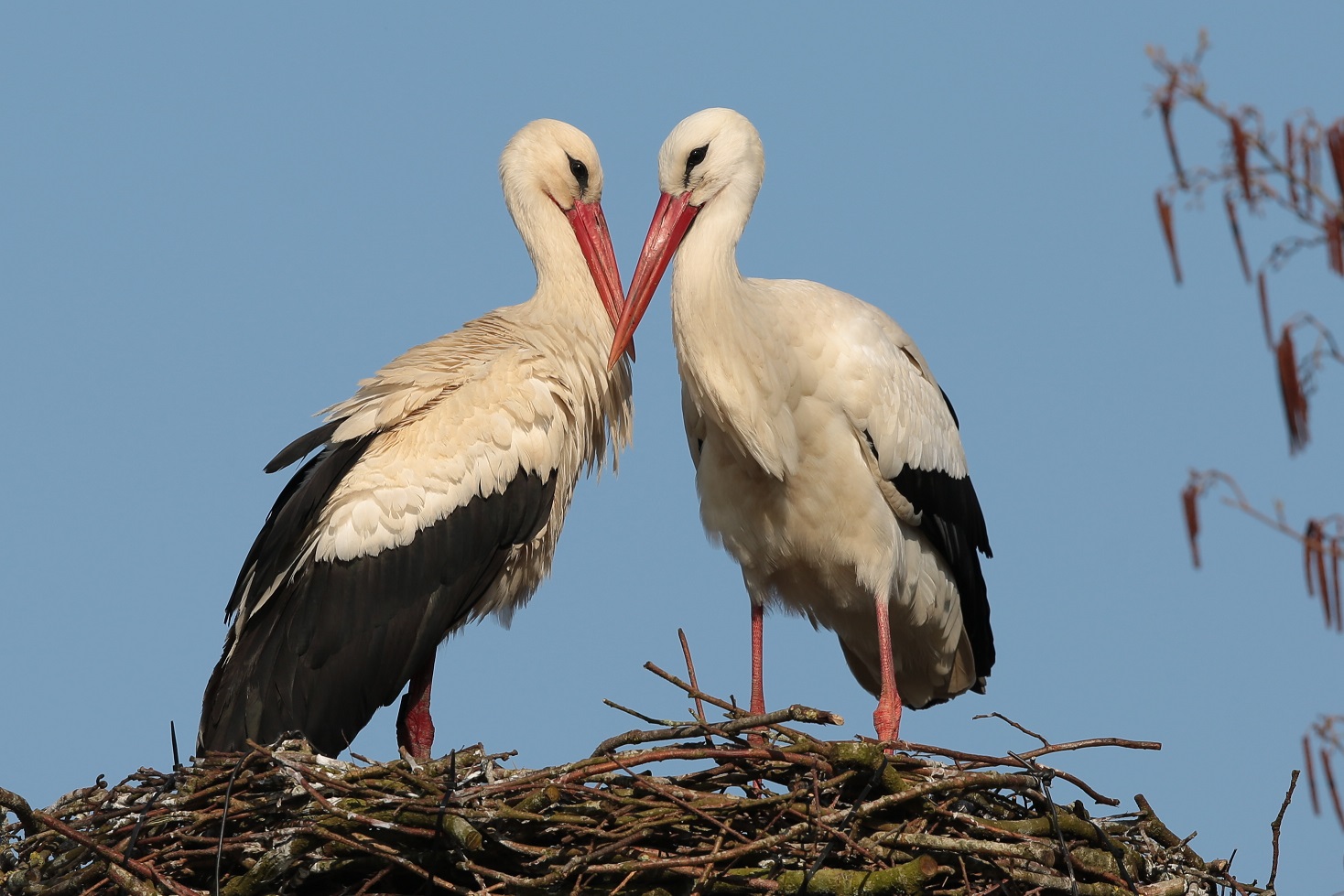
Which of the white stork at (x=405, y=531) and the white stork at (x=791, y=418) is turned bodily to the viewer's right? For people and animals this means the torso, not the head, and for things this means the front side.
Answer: the white stork at (x=405, y=531)

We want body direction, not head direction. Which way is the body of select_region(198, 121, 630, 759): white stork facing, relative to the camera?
to the viewer's right

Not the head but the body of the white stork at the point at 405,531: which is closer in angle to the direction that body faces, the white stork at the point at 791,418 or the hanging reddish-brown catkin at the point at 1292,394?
the white stork

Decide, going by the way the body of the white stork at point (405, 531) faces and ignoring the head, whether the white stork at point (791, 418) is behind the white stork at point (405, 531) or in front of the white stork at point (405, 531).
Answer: in front

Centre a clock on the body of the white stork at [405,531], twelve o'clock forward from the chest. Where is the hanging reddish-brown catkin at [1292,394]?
The hanging reddish-brown catkin is roughly at 2 o'clock from the white stork.

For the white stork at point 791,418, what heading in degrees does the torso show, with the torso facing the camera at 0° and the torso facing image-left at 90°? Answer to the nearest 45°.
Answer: approximately 45°
